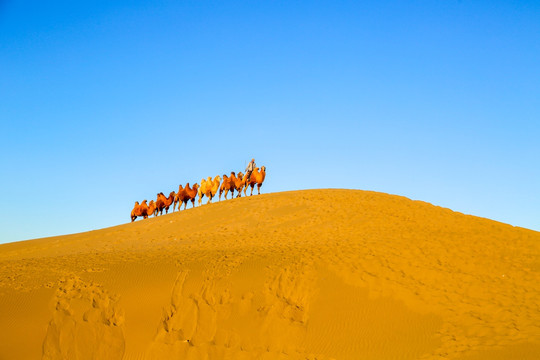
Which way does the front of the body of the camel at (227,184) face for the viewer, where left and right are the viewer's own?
facing to the right of the viewer

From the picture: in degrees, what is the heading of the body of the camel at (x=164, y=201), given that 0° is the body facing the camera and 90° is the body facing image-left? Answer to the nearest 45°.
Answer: approximately 270°

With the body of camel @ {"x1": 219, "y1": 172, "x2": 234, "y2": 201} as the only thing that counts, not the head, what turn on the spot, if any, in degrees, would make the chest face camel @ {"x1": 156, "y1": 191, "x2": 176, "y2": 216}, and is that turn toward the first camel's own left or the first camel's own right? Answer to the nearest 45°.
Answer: approximately 135° to the first camel's own left
